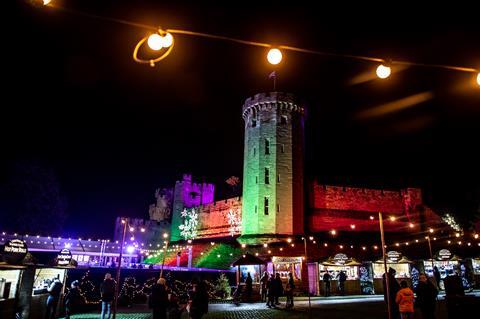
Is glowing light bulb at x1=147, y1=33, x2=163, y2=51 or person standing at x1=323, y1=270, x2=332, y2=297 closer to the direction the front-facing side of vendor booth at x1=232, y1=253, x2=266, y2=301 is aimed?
the glowing light bulb

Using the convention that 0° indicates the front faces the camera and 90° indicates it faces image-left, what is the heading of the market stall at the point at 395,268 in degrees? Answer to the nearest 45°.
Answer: approximately 0°

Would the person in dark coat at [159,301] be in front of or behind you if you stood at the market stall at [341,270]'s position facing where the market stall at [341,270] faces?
in front

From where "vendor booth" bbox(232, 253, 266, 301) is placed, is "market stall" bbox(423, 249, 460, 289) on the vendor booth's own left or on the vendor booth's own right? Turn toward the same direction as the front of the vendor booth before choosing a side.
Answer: on the vendor booth's own left

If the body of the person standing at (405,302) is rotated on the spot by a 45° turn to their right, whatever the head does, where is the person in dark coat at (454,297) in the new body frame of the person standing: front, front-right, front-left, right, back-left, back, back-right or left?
front-right

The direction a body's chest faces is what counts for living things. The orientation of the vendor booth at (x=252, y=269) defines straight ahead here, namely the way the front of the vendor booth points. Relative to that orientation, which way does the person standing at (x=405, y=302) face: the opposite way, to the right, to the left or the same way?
the opposite way

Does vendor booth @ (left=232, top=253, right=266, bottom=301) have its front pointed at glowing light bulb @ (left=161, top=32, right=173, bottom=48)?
yes

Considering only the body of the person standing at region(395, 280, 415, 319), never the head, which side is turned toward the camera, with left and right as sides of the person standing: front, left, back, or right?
back

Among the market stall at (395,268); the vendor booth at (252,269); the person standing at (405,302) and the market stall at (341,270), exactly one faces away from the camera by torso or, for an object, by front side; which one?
the person standing

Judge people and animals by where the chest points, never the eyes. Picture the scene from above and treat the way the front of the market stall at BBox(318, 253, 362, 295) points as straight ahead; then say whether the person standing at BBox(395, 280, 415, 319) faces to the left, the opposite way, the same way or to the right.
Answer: the opposite way
